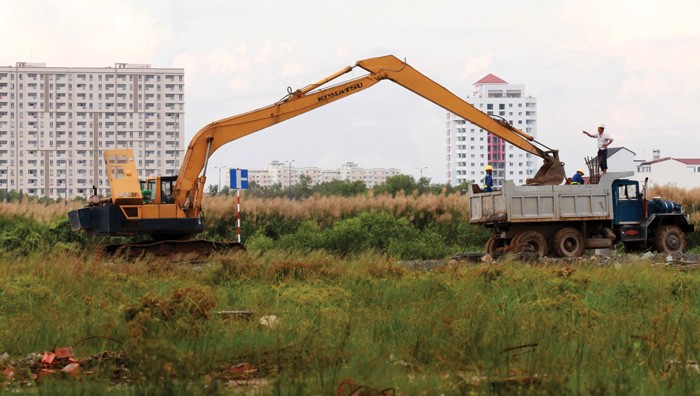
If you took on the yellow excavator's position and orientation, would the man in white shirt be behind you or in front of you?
in front

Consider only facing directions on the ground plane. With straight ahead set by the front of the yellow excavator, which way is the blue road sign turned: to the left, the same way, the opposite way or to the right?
to the right

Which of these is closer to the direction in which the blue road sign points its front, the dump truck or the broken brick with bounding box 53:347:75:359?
the broken brick

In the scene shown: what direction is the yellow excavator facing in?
to the viewer's right

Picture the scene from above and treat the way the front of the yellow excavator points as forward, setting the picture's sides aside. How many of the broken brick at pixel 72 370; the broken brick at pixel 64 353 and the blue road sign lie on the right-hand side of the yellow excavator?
2

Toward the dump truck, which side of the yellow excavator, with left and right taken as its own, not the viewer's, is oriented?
front

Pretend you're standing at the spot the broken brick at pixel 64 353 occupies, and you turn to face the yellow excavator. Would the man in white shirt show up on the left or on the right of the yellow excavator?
right

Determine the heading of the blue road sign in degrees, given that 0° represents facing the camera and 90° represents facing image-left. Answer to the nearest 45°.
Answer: approximately 0°

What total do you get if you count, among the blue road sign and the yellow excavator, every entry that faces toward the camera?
1

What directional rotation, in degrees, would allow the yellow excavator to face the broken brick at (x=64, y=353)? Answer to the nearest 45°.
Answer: approximately 90° to its right

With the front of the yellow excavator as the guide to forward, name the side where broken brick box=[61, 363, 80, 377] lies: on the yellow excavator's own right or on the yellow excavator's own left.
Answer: on the yellow excavator's own right

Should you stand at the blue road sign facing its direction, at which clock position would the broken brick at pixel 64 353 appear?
The broken brick is roughly at 12 o'clock from the blue road sign.

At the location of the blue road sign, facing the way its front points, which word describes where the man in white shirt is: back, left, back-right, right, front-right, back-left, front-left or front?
front-left
